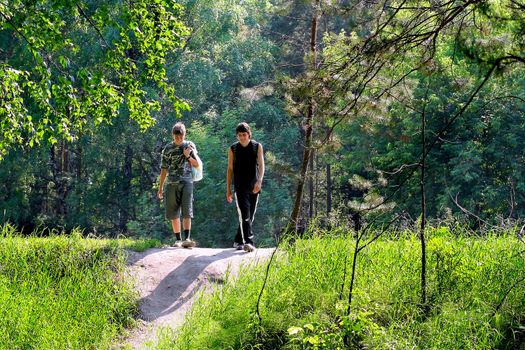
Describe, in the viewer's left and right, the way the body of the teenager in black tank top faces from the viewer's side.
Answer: facing the viewer

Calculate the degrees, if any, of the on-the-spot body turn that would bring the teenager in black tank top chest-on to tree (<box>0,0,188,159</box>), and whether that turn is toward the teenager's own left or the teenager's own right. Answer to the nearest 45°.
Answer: approximately 90° to the teenager's own right
